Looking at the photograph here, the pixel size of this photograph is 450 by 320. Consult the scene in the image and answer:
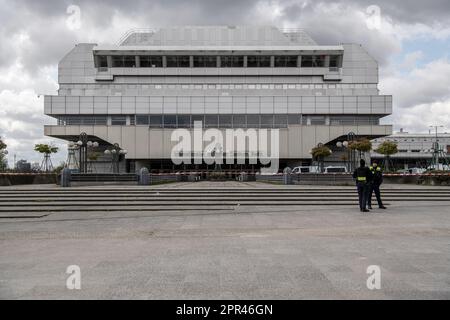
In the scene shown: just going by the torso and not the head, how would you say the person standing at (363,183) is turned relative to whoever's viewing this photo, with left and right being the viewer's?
facing away from the viewer

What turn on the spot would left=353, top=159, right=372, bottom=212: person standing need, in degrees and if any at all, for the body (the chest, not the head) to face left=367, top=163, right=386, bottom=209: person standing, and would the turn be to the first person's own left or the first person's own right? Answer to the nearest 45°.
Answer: approximately 45° to the first person's own right

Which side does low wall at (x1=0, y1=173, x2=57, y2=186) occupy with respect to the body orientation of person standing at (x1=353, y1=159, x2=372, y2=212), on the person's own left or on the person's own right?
on the person's own left
